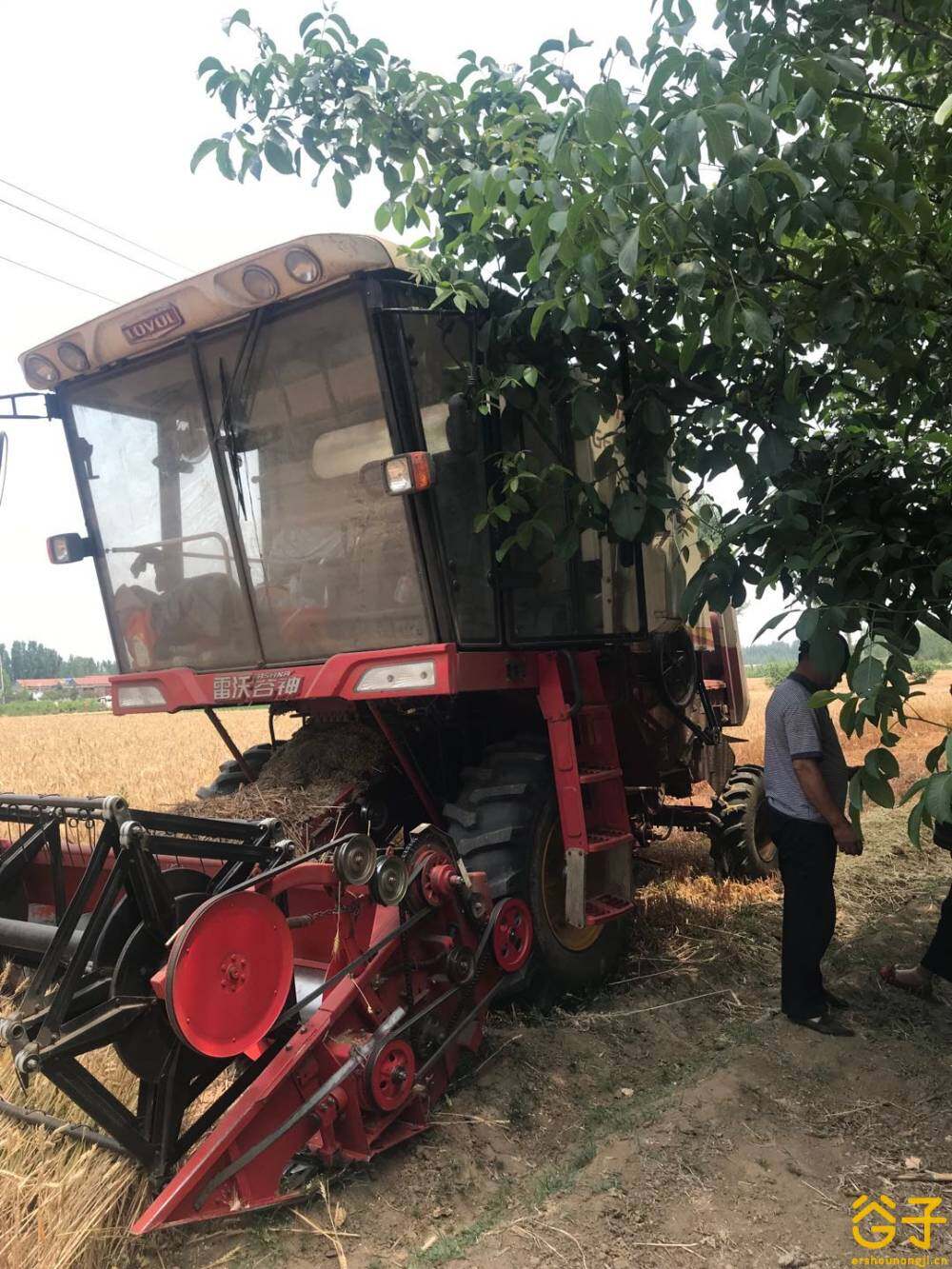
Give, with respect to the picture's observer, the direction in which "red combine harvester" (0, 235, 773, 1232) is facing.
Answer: facing the viewer and to the left of the viewer

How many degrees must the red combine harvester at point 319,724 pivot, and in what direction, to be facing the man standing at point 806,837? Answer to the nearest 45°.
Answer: approximately 135° to its left

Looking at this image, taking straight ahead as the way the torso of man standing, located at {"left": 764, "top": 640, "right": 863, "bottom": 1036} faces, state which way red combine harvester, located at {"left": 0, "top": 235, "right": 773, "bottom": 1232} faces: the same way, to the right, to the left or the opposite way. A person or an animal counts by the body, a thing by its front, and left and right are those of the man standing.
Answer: to the right
